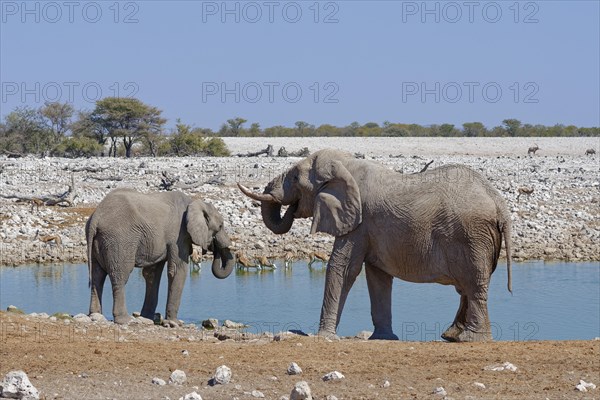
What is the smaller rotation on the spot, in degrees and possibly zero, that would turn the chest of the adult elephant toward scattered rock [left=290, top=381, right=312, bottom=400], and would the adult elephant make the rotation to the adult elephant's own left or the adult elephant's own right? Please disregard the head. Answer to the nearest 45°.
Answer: approximately 90° to the adult elephant's own left

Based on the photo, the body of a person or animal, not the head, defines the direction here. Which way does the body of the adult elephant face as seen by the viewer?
to the viewer's left

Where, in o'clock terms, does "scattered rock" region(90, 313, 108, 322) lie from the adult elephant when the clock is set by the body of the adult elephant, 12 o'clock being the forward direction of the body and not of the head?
The scattered rock is roughly at 1 o'clock from the adult elephant.

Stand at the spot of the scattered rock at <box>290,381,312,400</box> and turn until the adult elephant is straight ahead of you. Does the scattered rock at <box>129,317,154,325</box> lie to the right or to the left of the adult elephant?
left

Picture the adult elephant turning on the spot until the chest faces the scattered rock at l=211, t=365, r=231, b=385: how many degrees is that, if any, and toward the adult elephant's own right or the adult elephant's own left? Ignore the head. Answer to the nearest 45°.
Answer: approximately 45° to the adult elephant's own left

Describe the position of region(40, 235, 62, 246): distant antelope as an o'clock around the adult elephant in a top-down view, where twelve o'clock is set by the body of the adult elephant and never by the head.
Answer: The distant antelope is roughly at 2 o'clock from the adult elephant.

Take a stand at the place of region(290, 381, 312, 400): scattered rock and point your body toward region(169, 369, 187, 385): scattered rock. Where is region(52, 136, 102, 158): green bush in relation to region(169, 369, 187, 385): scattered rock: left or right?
right

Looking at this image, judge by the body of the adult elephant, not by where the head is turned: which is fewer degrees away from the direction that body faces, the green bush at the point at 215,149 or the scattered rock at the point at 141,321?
the scattered rock
